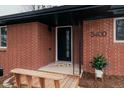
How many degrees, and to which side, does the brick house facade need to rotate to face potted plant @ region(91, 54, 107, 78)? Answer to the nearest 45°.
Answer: approximately 45° to its left

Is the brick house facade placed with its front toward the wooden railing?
yes

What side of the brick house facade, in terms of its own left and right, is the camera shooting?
front
